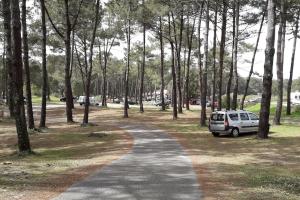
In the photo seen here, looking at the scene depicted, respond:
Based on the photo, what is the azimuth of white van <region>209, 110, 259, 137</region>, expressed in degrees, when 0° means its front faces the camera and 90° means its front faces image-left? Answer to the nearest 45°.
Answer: approximately 225°

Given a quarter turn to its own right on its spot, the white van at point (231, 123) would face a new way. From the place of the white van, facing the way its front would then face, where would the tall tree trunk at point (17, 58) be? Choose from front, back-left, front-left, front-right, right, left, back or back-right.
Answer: right

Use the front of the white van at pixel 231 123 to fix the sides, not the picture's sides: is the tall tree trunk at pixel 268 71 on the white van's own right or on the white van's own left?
on the white van's own right
